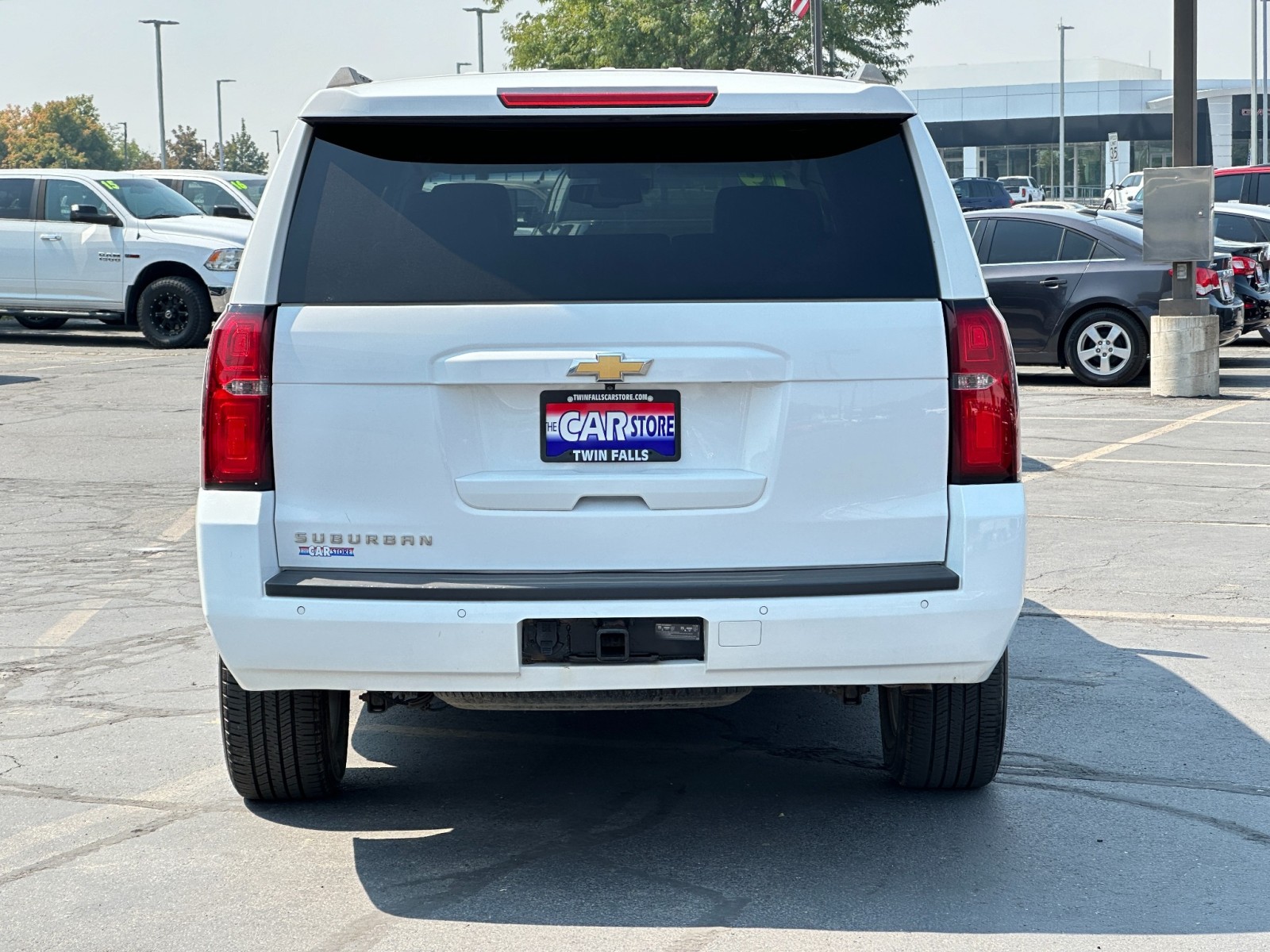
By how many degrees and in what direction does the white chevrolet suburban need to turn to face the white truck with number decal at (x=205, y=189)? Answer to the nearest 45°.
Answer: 0° — it already faces it

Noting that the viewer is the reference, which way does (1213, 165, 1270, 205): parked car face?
facing to the left of the viewer

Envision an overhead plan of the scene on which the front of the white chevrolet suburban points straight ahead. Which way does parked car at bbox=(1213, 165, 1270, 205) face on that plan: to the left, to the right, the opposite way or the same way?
to the left

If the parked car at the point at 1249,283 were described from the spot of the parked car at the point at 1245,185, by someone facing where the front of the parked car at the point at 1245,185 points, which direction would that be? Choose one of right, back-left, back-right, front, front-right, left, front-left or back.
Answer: left

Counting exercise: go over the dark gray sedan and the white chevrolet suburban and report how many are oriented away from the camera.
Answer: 1

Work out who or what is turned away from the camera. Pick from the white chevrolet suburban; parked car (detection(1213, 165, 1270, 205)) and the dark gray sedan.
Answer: the white chevrolet suburban

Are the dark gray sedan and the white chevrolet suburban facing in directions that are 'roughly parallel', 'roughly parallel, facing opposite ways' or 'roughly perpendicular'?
roughly perpendicular

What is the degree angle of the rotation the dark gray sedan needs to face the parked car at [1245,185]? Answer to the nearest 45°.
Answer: approximately 90° to its right

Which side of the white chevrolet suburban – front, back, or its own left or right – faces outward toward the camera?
back

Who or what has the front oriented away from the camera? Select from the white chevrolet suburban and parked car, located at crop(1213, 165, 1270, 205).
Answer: the white chevrolet suburban

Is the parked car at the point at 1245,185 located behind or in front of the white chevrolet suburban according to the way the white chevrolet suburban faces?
in front

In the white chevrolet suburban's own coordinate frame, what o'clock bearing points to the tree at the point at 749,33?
The tree is roughly at 12 o'clock from the white chevrolet suburban.

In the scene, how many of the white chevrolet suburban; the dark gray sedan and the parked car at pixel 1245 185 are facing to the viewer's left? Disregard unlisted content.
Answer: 2

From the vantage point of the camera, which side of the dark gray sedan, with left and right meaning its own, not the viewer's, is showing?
left

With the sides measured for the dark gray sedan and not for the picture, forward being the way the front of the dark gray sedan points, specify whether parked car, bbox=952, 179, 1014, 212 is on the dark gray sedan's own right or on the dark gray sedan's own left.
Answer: on the dark gray sedan's own right

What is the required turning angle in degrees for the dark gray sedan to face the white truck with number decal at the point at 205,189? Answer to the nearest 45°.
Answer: approximately 45° to its right

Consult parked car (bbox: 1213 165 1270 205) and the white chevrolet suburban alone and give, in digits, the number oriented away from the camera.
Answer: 1
